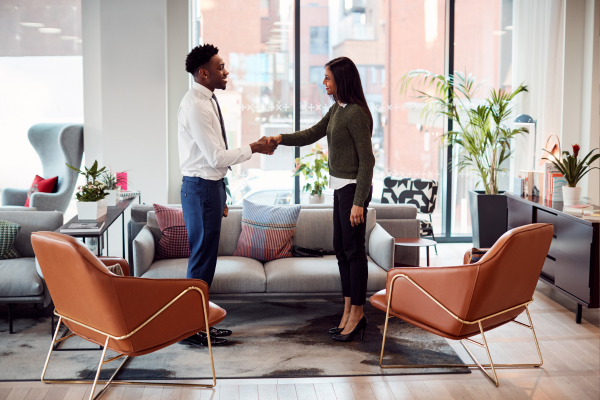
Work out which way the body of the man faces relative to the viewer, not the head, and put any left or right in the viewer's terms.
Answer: facing to the right of the viewer

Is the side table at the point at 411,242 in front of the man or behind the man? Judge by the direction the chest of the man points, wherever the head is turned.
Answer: in front

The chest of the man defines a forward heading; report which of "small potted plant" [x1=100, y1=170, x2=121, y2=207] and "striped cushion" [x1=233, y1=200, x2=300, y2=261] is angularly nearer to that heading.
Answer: the striped cushion

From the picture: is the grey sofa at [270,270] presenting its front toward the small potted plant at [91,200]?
no

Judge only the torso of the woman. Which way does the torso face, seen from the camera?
to the viewer's left

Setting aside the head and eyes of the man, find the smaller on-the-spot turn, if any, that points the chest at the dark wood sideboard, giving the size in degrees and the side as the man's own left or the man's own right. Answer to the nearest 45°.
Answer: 0° — they already face it

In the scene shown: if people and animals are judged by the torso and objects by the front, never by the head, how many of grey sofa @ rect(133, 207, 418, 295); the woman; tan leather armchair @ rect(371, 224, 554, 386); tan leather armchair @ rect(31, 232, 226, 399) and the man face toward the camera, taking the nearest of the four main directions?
1

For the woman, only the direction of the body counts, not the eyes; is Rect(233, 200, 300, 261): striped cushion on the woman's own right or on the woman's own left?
on the woman's own right

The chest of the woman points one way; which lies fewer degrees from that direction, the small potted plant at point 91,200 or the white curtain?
the small potted plant

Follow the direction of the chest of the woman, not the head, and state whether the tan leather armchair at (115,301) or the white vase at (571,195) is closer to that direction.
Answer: the tan leather armchair

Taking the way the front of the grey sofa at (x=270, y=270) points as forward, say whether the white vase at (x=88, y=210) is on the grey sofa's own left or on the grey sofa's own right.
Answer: on the grey sofa's own right

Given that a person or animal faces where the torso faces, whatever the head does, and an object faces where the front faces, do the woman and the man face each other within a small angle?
yes

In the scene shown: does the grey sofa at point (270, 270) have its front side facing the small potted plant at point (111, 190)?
no

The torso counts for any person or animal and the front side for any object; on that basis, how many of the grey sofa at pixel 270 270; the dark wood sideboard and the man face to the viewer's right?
1

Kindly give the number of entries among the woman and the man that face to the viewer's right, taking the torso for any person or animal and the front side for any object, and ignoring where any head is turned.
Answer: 1

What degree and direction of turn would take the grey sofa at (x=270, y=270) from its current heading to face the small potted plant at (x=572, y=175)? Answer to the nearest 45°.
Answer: approximately 90° to its left

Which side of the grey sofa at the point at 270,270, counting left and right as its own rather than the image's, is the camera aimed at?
front

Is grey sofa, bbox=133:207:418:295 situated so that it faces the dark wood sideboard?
no

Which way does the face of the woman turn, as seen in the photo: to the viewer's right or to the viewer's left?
to the viewer's left

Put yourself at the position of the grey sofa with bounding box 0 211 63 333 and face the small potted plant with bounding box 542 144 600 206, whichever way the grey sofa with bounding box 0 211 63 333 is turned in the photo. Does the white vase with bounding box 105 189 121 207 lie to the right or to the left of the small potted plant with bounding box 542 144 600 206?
left

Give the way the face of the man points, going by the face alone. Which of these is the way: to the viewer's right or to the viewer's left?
to the viewer's right

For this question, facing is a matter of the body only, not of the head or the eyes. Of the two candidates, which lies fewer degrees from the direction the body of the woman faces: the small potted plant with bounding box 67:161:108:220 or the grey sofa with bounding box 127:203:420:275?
the small potted plant
